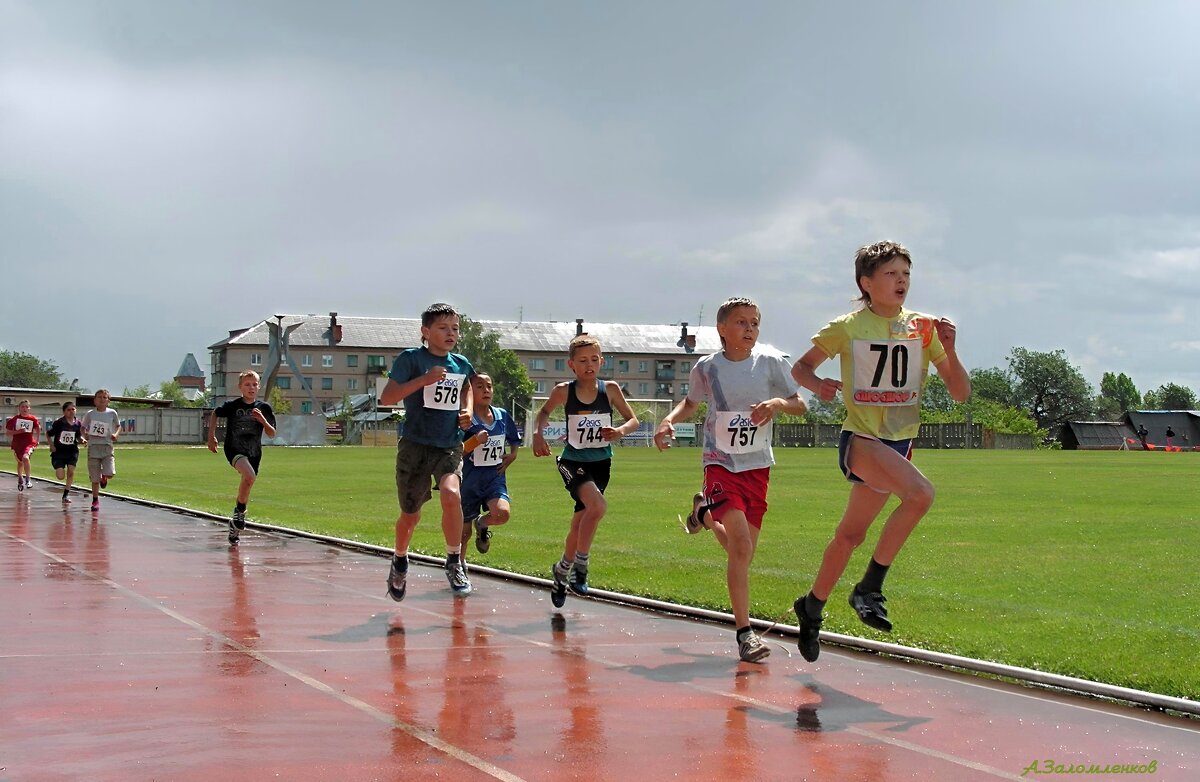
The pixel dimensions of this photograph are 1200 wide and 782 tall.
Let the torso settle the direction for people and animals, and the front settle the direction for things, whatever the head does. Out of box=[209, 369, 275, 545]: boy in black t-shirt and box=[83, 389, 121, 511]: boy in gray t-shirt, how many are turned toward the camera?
2

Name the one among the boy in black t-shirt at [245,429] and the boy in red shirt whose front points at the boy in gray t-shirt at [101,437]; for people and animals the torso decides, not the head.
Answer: the boy in red shirt

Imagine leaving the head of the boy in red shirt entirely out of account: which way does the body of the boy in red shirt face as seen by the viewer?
toward the camera

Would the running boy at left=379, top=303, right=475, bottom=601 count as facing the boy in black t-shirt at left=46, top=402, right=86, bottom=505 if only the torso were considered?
no

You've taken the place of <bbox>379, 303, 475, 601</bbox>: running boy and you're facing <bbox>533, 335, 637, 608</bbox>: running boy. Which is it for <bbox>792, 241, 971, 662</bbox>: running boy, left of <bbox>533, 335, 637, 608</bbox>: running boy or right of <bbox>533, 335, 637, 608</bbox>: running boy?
right

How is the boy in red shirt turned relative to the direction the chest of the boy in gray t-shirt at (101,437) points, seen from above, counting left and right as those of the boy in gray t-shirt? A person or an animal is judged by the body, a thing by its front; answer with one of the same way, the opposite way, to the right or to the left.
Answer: the same way

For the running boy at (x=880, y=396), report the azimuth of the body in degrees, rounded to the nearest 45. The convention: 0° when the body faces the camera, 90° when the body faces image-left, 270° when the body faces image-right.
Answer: approximately 315°

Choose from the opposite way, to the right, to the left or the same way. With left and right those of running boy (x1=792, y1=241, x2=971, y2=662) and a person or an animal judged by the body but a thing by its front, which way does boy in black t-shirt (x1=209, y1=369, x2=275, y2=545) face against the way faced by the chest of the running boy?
the same way

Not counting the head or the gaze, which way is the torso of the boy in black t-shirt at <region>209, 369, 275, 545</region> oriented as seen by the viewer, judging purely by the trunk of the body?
toward the camera

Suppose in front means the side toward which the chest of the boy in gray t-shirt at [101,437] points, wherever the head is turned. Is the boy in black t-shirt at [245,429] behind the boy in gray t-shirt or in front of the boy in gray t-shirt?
in front

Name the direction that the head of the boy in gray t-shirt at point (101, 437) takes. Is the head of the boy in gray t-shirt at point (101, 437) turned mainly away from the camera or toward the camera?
toward the camera

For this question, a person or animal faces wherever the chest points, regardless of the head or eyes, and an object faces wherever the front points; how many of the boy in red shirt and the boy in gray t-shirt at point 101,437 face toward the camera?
2

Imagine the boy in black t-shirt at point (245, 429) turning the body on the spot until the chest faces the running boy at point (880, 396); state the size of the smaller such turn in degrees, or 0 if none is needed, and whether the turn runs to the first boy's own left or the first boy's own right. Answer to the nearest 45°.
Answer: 0° — they already face them

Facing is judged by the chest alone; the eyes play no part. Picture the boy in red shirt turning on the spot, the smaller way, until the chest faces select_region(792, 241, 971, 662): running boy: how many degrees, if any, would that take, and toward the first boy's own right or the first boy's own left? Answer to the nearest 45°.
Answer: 0° — they already face them

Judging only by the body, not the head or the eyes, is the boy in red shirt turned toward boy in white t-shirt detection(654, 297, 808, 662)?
yes

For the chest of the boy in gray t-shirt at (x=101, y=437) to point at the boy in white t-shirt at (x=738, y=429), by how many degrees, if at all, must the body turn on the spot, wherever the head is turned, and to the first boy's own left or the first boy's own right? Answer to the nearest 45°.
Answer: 0° — they already face them

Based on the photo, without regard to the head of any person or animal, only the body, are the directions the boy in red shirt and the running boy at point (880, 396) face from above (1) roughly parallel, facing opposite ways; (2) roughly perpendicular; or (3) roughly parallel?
roughly parallel
